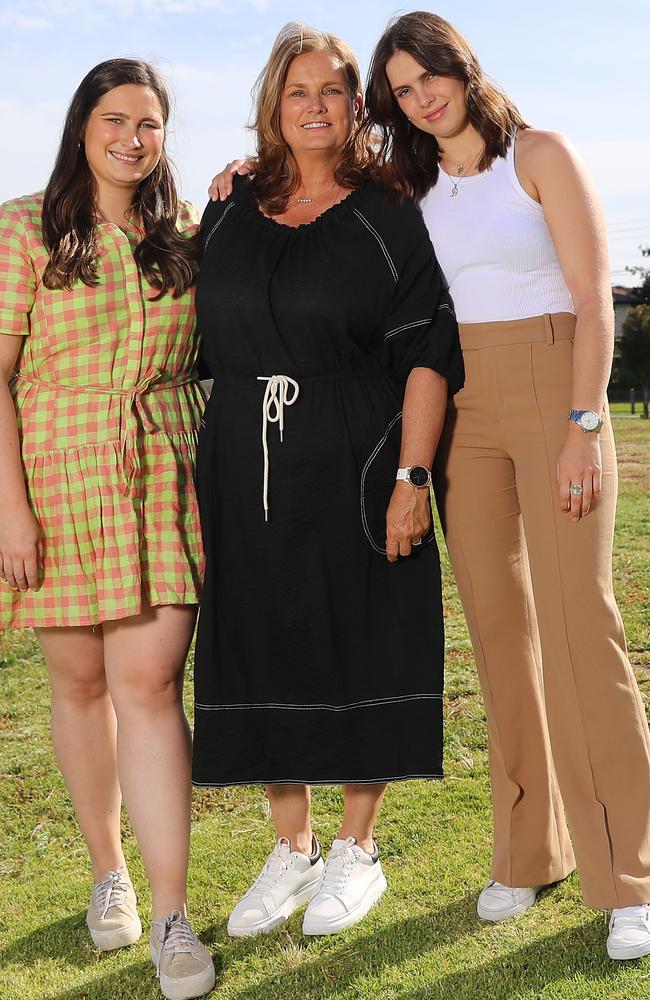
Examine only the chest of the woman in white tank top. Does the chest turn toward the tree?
no

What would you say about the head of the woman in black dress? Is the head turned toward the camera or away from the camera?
toward the camera

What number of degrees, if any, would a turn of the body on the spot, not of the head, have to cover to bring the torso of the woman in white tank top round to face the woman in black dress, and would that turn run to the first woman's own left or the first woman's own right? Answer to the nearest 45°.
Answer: approximately 45° to the first woman's own right

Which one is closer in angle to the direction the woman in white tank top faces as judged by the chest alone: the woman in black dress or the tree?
the woman in black dress

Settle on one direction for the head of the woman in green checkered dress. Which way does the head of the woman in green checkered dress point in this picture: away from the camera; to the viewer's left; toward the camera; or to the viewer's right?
toward the camera

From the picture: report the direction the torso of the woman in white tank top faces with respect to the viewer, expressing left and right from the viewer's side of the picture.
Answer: facing the viewer and to the left of the viewer

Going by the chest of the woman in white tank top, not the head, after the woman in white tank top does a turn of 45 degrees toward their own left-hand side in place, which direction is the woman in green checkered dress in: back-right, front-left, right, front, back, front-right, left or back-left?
right
